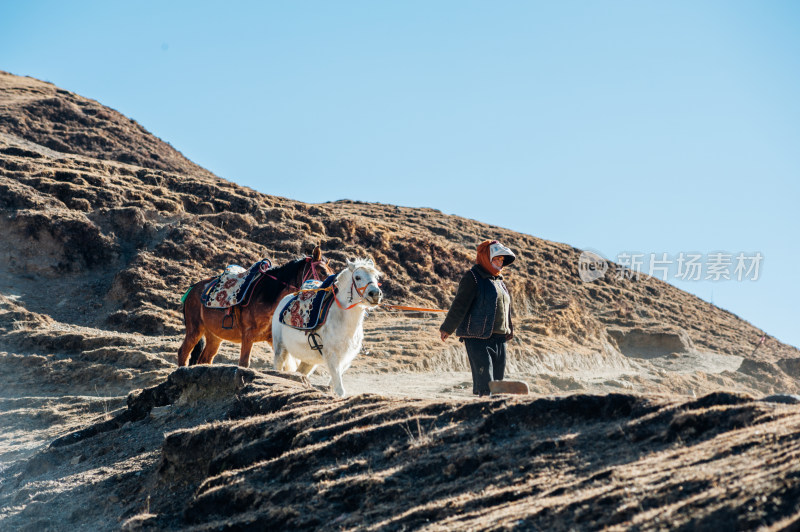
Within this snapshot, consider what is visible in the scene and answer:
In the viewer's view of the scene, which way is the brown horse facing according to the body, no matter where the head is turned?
to the viewer's right

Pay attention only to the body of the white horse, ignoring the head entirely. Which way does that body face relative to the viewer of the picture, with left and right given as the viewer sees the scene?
facing the viewer and to the right of the viewer

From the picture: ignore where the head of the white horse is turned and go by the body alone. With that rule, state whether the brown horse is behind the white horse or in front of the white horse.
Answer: behind

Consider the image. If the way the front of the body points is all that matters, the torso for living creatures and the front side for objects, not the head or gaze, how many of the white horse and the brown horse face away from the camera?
0
